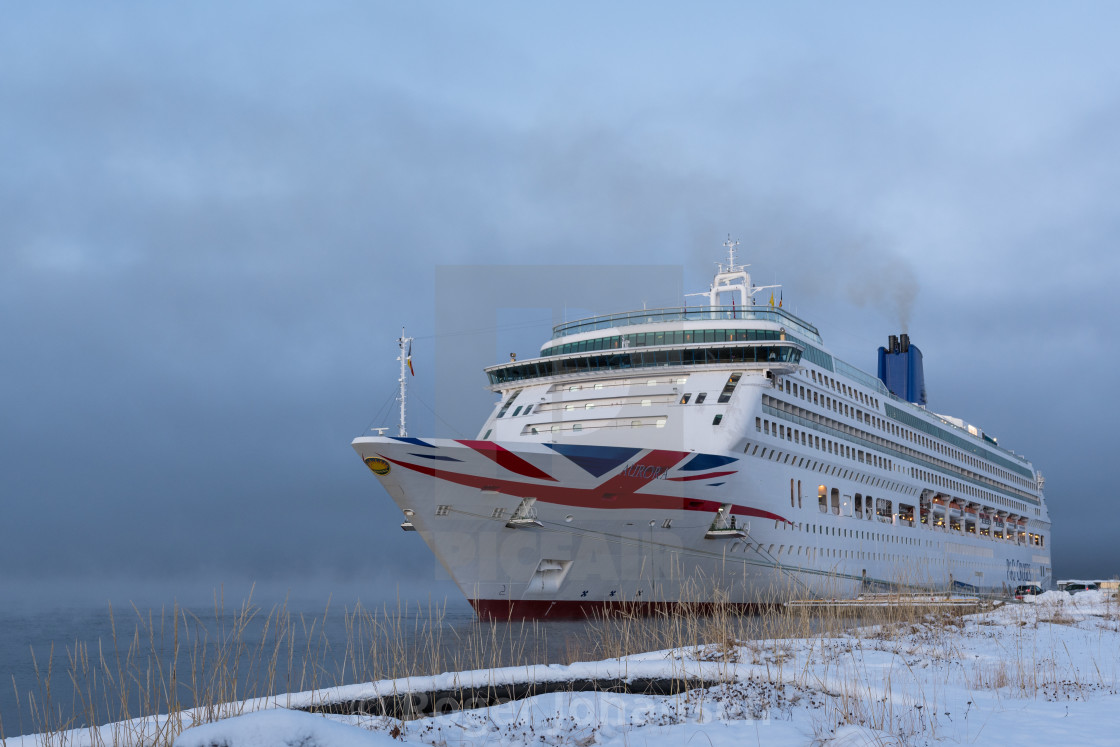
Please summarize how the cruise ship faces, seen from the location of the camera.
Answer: facing the viewer and to the left of the viewer
